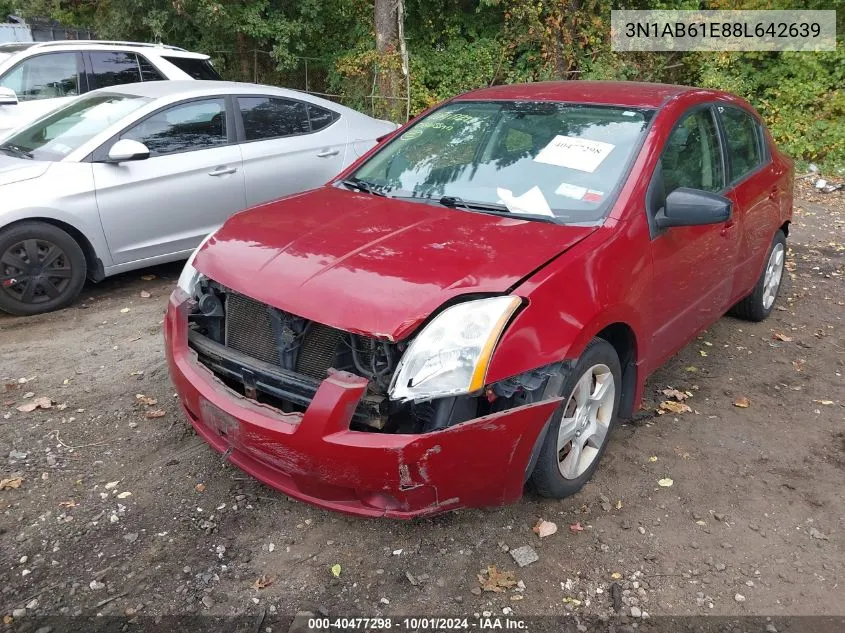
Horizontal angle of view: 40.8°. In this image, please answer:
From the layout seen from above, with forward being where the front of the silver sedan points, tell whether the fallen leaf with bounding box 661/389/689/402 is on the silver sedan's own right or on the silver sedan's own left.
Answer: on the silver sedan's own left

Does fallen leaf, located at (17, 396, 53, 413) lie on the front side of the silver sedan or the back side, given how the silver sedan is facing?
on the front side

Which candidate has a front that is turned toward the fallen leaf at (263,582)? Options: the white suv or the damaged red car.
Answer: the damaged red car

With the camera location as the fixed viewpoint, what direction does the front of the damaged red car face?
facing the viewer and to the left of the viewer

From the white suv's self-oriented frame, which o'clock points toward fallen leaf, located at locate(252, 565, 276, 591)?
The fallen leaf is roughly at 9 o'clock from the white suv.

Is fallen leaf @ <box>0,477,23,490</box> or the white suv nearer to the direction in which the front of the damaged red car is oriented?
the fallen leaf

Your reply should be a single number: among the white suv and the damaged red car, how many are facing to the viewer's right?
0

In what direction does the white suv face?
to the viewer's left

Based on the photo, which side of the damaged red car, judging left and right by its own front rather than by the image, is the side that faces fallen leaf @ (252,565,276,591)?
front
